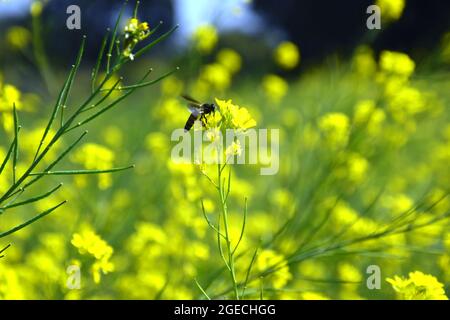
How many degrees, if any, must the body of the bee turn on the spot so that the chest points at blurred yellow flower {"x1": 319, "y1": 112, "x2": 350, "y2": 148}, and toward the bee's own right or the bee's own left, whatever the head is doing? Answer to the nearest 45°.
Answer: approximately 45° to the bee's own left

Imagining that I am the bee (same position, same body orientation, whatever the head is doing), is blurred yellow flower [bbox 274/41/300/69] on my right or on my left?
on my left

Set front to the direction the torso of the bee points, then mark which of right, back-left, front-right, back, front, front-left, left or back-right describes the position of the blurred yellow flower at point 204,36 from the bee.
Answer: left

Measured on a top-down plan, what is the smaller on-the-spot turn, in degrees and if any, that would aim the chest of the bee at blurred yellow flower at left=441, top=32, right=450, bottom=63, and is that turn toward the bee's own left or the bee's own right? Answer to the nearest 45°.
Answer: approximately 45° to the bee's own left

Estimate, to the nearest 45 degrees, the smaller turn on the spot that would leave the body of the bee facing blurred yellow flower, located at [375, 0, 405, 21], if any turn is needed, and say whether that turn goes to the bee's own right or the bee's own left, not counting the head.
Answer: approximately 45° to the bee's own left

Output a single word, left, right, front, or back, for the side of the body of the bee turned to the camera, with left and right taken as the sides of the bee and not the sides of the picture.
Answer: right
